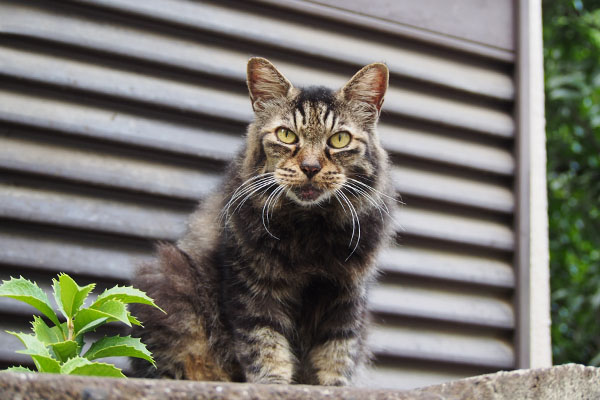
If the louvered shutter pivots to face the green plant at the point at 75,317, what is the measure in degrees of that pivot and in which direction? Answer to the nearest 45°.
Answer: approximately 45° to its right

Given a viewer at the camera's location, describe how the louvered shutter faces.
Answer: facing the viewer and to the right of the viewer

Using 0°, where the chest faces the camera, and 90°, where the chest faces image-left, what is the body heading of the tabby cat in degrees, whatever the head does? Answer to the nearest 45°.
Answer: approximately 315°

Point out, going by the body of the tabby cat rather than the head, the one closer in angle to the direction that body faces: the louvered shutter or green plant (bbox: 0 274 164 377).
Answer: the green plant

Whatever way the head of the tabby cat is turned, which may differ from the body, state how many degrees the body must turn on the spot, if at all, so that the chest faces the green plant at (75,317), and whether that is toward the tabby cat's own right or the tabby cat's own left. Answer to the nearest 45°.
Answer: approximately 90° to the tabby cat's own right

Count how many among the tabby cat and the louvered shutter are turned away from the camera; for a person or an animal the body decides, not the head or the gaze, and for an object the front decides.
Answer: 0

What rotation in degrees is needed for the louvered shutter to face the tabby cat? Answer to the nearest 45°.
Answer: approximately 45° to its right
